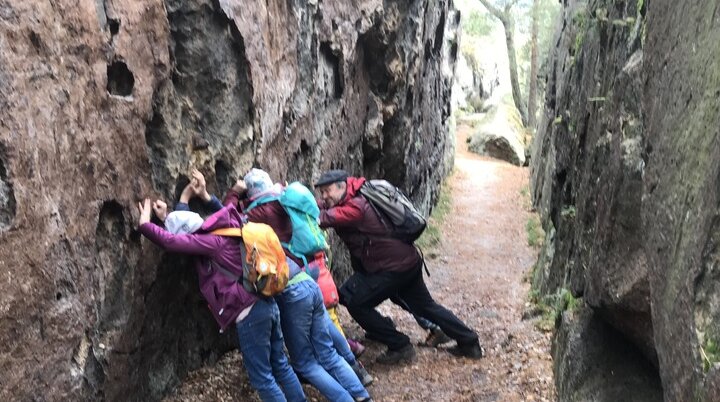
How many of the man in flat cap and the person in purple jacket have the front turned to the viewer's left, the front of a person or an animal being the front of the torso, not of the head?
2

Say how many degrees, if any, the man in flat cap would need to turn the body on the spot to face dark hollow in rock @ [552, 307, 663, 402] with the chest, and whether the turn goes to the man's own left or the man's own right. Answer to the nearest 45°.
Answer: approximately 135° to the man's own left

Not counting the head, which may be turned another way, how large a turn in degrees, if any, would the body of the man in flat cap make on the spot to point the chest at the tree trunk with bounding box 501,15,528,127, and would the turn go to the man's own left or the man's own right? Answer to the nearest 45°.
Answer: approximately 90° to the man's own right

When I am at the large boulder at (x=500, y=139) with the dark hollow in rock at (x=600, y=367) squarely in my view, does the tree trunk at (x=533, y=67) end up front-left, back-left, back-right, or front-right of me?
back-left

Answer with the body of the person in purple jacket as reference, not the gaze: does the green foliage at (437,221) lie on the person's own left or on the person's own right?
on the person's own right

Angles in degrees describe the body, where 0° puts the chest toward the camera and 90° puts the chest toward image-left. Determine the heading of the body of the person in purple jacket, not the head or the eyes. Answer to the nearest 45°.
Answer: approximately 90°

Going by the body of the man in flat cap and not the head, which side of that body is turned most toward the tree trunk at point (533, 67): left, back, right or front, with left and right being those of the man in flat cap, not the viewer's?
right

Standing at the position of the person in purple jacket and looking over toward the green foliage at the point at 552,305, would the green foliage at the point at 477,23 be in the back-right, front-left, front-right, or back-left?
front-left

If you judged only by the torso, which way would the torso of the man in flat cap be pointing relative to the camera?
to the viewer's left
